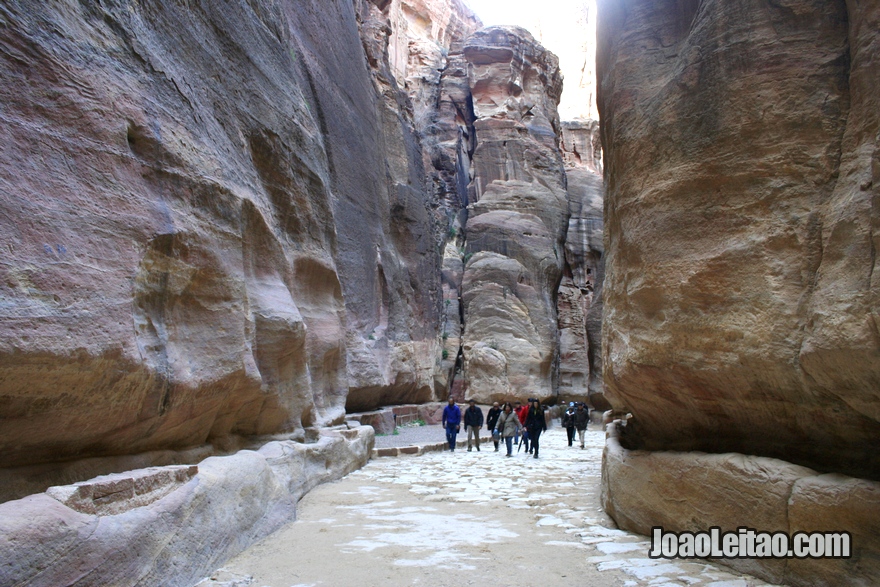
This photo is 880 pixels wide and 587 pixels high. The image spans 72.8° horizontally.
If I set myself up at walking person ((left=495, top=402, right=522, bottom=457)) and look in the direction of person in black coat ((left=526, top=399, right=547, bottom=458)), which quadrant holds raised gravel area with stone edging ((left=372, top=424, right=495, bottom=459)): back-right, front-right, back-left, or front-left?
back-left

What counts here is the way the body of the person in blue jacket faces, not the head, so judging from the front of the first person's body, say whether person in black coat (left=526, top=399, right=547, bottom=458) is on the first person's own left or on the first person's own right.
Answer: on the first person's own left

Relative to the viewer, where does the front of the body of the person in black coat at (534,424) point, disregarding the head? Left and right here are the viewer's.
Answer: facing the viewer

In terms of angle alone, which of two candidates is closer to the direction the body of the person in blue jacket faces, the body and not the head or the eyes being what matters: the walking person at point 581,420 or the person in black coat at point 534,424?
the person in black coat

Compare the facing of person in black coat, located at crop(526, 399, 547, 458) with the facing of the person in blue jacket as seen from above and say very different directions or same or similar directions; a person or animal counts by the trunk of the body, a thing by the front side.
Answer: same or similar directions

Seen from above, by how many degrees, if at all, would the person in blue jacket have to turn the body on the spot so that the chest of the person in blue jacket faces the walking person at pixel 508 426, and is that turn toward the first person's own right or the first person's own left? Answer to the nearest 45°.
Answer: approximately 90° to the first person's own left

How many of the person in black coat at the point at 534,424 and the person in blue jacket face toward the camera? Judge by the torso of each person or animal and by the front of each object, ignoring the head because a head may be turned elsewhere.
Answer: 2

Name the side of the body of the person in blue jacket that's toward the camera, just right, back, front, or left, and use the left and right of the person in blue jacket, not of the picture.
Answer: front

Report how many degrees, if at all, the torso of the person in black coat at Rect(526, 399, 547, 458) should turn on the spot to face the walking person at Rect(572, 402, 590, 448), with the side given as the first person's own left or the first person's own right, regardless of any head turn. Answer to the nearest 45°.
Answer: approximately 135° to the first person's own left

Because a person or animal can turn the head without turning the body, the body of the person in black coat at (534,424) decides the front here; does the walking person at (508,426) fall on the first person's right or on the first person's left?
on the first person's right

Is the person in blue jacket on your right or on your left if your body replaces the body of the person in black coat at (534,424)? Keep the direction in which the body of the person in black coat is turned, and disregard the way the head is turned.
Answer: on your right
